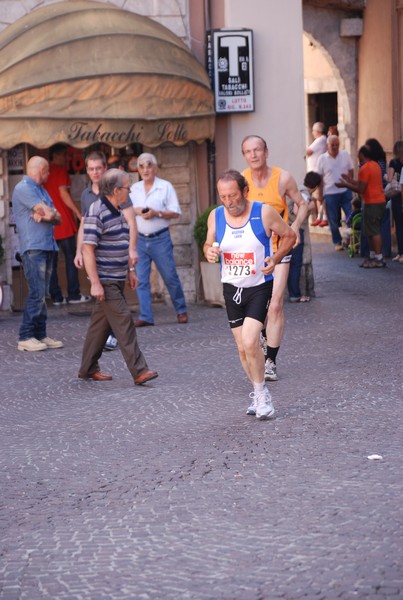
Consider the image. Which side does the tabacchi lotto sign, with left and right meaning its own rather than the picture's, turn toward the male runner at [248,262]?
front

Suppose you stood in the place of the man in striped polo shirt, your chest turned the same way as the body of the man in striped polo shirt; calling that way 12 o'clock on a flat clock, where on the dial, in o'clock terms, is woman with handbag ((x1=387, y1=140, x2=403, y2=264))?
The woman with handbag is roughly at 10 o'clock from the man in striped polo shirt.

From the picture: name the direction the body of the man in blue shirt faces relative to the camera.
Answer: to the viewer's right

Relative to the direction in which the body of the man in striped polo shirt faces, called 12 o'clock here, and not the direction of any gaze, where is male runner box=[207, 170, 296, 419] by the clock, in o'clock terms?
The male runner is roughly at 2 o'clock from the man in striped polo shirt.

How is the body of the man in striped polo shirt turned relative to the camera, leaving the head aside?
to the viewer's right

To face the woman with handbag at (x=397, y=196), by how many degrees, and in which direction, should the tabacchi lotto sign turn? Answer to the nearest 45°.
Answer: approximately 135° to its left

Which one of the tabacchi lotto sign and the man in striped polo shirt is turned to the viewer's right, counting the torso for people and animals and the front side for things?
the man in striped polo shirt

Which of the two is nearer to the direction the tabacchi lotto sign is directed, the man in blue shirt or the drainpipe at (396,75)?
the man in blue shirt

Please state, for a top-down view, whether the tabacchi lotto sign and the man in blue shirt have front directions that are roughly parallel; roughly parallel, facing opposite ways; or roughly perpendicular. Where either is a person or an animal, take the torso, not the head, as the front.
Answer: roughly perpendicular

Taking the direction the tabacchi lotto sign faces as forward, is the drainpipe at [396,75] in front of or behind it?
behind

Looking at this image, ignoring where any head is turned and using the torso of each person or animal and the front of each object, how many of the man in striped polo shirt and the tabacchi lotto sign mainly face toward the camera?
1
